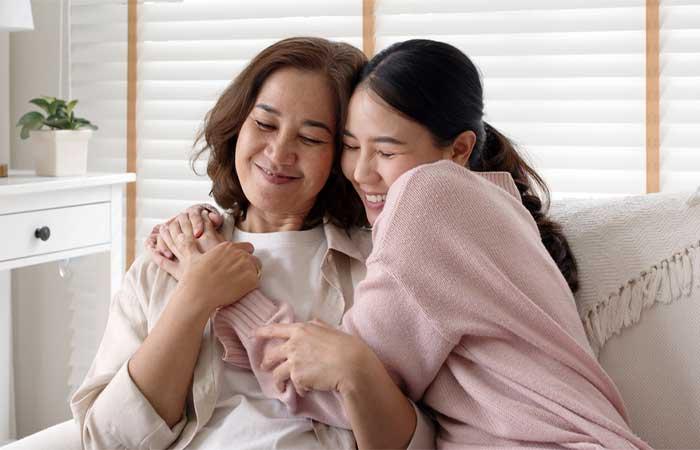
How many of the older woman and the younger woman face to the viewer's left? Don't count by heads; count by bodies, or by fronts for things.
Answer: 1

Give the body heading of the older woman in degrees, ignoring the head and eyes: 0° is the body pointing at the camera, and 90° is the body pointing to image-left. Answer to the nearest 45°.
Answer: approximately 0°

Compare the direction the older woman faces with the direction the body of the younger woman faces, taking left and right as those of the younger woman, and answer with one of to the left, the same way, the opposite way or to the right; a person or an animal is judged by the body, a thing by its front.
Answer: to the left

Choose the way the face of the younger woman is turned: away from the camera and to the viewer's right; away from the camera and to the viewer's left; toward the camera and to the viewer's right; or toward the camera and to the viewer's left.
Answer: toward the camera and to the viewer's left

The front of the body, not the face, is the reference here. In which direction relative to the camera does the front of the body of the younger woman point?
to the viewer's left

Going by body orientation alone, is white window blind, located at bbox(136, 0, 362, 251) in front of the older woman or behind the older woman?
behind
